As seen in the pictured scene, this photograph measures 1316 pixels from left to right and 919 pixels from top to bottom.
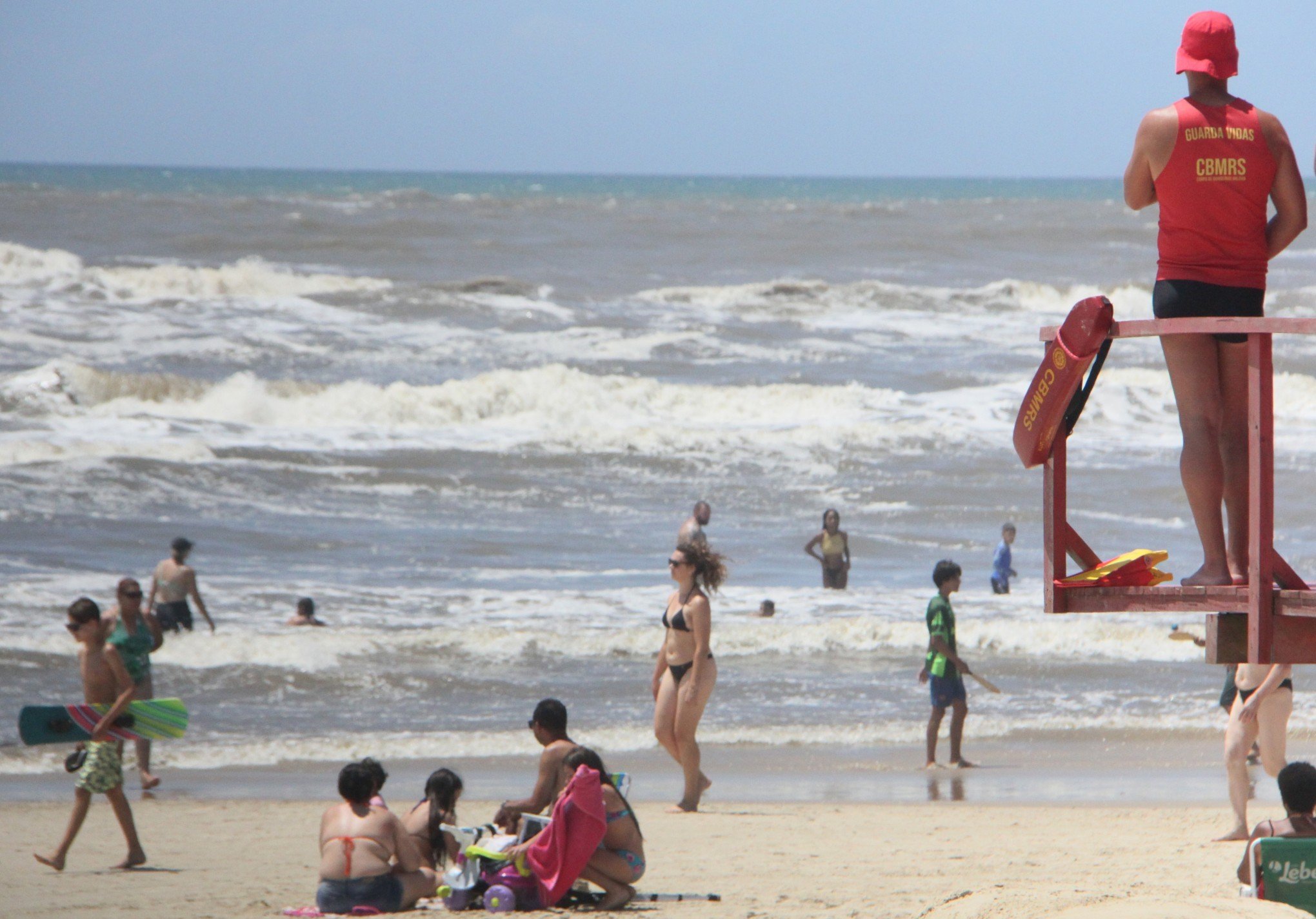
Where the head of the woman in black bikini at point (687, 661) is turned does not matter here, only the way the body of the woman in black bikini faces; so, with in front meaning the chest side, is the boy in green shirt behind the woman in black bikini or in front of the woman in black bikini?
behind

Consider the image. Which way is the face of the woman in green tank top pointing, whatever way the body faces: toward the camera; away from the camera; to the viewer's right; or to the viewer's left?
toward the camera

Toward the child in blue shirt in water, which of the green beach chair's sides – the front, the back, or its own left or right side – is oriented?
front

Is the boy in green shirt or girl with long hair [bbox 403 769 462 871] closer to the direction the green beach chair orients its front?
the boy in green shirt

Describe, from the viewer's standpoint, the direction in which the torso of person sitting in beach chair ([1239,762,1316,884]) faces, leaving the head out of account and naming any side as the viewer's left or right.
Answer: facing away from the viewer

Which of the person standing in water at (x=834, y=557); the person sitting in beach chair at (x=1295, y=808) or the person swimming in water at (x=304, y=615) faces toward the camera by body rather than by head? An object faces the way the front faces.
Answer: the person standing in water at (x=834, y=557)

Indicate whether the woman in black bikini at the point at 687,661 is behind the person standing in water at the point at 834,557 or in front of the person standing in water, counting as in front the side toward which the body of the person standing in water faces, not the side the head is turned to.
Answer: in front

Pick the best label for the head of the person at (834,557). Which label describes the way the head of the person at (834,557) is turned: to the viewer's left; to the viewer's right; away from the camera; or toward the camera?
toward the camera

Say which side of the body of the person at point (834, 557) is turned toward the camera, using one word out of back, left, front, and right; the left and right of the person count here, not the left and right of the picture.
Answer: front

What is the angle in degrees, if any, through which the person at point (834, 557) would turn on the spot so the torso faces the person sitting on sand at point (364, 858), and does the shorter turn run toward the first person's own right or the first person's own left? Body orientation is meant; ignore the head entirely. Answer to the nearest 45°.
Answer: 0° — they already face them

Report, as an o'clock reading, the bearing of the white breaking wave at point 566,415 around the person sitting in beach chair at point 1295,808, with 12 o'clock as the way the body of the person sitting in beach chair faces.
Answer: The white breaking wave is roughly at 11 o'clock from the person sitting in beach chair.

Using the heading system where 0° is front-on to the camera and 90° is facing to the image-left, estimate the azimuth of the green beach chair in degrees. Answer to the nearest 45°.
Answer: approximately 180°

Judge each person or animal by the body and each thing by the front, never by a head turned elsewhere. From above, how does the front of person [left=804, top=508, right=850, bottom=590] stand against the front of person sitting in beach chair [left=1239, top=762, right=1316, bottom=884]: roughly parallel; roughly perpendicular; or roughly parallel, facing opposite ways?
roughly parallel, facing opposite ways

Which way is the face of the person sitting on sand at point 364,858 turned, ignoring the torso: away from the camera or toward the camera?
away from the camera

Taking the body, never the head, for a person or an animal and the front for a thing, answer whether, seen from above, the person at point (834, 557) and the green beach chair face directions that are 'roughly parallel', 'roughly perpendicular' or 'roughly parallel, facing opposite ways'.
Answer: roughly parallel, facing opposite ways
